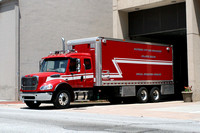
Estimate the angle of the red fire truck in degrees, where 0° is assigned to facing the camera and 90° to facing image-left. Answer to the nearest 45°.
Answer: approximately 45°
